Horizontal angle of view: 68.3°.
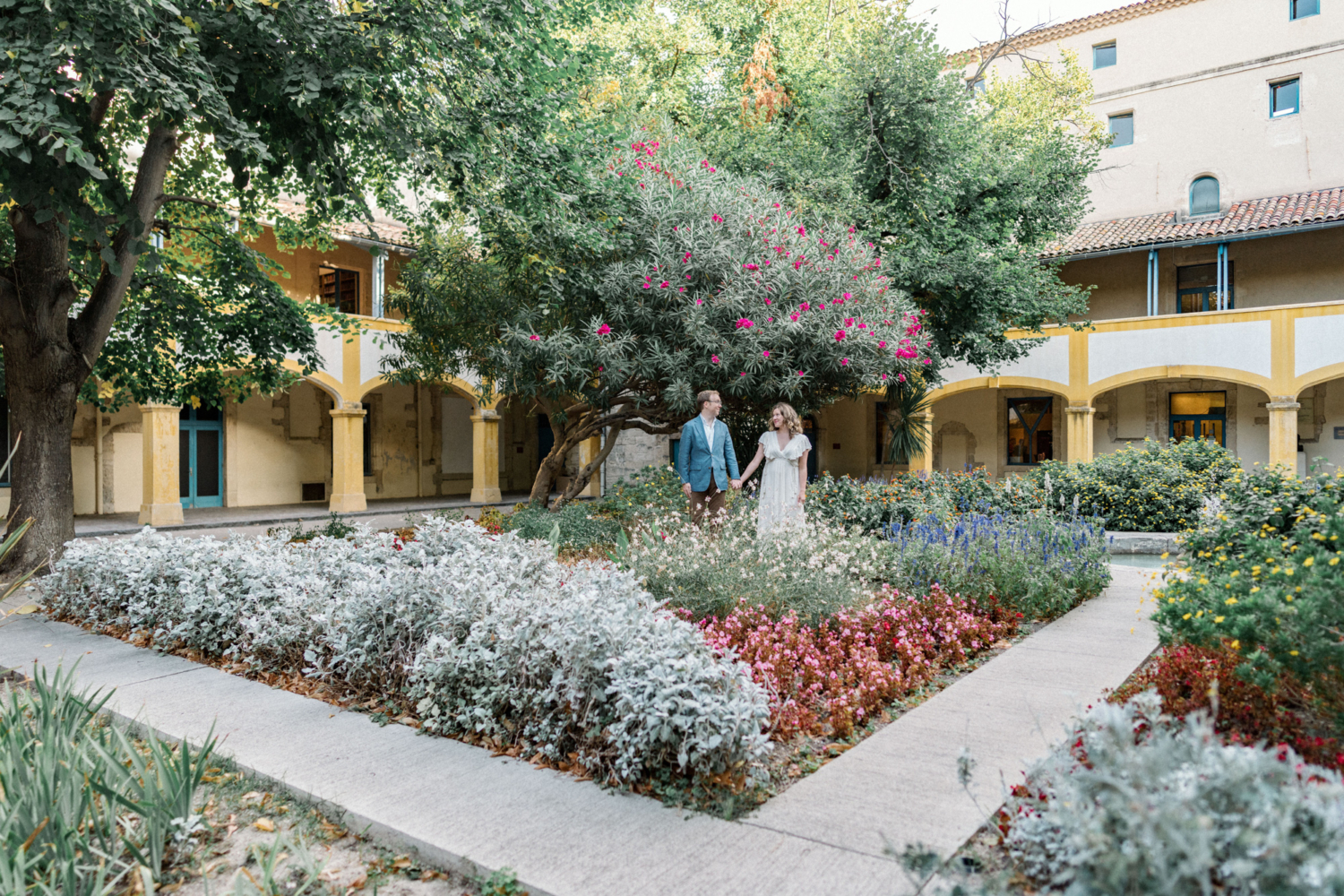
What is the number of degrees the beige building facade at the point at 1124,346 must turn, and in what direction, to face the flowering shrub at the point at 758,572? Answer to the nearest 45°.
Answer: approximately 45° to its right

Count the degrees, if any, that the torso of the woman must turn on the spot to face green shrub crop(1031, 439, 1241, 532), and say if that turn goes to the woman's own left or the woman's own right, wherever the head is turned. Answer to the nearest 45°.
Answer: approximately 135° to the woman's own left

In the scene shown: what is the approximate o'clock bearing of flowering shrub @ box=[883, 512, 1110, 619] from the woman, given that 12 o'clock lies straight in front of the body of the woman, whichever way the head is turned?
The flowering shrub is roughly at 10 o'clock from the woman.

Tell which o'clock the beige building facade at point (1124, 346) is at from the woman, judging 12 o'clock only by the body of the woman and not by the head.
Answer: The beige building facade is roughly at 7 o'clock from the woman.

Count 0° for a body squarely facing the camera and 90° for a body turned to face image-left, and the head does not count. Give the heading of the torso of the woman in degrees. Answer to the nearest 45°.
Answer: approximately 0°

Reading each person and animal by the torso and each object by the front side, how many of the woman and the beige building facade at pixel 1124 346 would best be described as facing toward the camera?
2

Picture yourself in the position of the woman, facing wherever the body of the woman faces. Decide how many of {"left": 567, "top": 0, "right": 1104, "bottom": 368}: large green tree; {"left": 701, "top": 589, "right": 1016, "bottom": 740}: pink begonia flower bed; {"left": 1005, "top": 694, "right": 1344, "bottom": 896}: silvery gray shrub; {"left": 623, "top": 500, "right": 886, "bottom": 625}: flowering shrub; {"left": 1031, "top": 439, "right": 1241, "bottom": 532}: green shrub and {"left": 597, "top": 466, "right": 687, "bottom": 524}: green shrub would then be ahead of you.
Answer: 3
